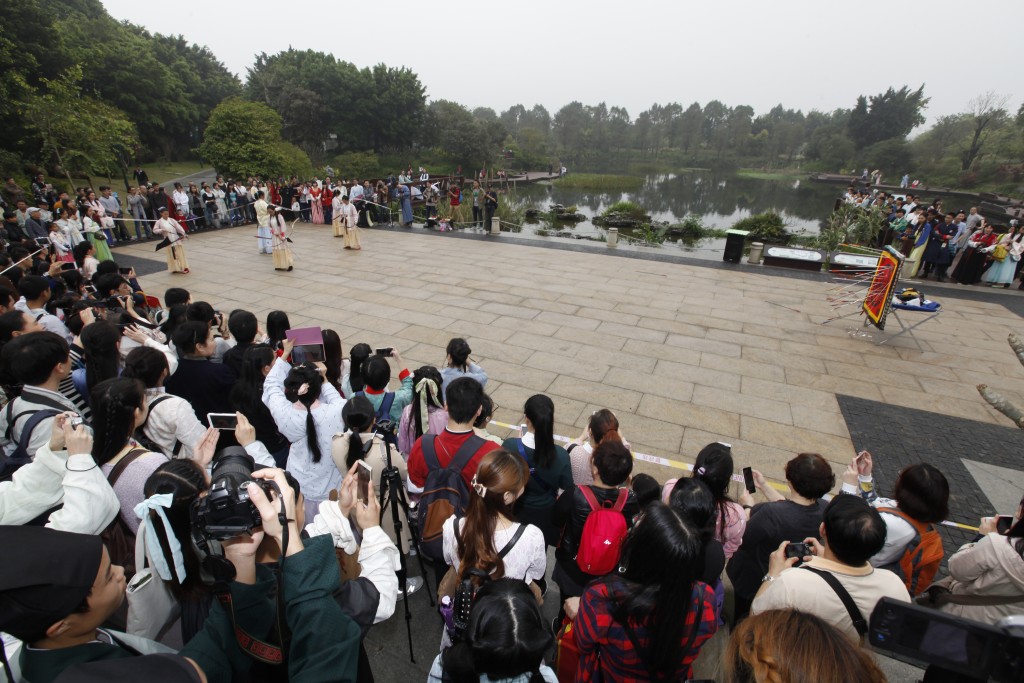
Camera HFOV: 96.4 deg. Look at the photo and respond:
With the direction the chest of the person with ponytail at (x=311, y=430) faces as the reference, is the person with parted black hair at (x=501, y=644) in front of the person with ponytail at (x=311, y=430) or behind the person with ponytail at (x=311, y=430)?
behind

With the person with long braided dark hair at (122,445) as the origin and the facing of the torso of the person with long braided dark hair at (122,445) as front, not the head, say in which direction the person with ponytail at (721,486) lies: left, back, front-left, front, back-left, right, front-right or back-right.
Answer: right

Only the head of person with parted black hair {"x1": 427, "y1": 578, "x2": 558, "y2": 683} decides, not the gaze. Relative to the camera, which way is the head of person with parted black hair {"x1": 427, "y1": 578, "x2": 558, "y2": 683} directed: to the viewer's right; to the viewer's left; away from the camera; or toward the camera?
away from the camera

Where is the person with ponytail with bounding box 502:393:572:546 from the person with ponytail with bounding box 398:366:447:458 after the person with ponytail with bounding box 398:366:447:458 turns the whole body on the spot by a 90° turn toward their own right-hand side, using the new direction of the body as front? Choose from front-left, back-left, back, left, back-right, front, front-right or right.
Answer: front-right

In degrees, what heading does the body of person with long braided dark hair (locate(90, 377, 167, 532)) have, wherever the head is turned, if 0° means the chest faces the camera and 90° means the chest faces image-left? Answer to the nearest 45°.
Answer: approximately 225°

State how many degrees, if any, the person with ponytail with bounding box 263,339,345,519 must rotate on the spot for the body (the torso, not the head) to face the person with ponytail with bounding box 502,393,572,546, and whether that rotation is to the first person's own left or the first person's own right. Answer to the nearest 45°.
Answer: approximately 135° to the first person's own right

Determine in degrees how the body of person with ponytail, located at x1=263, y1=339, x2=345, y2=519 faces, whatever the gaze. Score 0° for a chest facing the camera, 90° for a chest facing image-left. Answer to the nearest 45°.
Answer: approximately 180°

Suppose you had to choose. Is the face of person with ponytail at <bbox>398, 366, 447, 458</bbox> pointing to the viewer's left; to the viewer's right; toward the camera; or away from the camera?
away from the camera

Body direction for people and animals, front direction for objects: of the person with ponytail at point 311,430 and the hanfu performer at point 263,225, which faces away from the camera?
the person with ponytail

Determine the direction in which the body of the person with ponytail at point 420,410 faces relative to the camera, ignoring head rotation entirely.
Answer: away from the camera

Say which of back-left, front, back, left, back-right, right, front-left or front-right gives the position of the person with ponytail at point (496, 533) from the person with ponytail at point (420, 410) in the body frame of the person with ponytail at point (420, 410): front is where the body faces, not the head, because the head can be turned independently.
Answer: back

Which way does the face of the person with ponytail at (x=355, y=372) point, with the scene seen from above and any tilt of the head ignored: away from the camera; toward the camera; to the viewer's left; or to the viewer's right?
away from the camera

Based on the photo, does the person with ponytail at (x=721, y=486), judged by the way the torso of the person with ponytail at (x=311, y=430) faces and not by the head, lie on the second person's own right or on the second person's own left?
on the second person's own right

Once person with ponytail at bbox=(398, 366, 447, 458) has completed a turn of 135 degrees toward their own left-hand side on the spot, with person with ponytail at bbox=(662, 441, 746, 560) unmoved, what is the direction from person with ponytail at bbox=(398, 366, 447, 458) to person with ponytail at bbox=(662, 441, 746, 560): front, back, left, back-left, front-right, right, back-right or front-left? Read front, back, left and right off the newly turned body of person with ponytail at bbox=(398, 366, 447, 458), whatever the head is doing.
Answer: left
